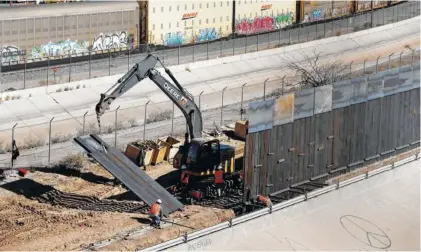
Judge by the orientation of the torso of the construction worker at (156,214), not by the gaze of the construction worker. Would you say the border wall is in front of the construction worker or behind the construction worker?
in front

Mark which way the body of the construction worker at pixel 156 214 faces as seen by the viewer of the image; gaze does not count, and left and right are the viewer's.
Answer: facing away from the viewer and to the right of the viewer

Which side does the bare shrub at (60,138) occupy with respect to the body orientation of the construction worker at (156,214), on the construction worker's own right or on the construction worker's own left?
on the construction worker's own left

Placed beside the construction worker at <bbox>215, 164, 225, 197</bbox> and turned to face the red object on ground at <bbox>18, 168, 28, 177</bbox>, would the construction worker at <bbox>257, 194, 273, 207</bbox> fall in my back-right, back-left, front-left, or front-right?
back-left

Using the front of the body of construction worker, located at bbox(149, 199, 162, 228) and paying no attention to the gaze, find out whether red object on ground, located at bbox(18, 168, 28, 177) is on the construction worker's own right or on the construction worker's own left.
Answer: on the construction worker's own left

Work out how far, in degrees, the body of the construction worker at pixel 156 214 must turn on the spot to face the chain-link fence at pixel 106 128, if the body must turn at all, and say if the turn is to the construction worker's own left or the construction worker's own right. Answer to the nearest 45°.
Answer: approximately 45° to the construction worker's own left

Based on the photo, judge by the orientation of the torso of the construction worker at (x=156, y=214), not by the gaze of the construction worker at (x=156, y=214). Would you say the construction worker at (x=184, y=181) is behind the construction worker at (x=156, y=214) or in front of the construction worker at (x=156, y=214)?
in front
